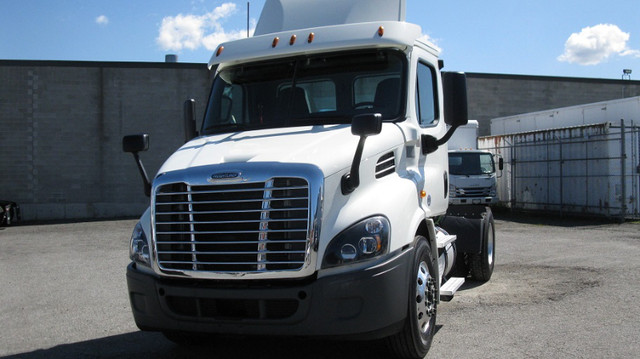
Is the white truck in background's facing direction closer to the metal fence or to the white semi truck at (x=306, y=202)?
the white semi truck

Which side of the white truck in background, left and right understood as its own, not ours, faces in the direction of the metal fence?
left

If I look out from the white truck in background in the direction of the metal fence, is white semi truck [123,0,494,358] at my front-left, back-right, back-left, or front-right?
back-right

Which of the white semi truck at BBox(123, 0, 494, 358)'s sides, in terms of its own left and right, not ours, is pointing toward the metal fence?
back

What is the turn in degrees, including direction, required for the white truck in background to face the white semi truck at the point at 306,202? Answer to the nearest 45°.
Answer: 0° — it already faces it

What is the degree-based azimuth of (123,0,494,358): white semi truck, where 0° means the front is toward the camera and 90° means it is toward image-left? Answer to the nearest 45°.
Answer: approximately 45°
